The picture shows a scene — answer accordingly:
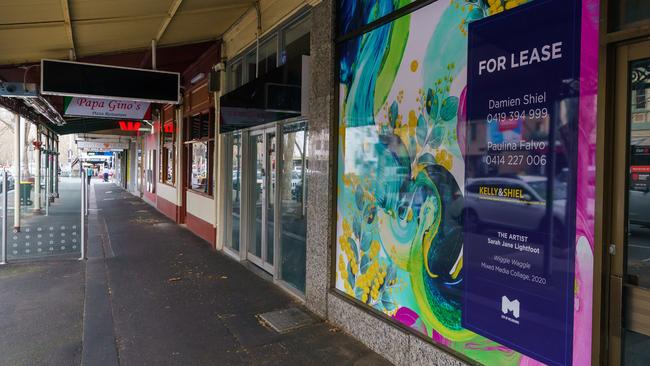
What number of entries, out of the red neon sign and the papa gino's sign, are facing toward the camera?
2

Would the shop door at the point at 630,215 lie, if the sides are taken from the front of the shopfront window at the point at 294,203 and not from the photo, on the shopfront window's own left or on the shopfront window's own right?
on the shopfront window's own left

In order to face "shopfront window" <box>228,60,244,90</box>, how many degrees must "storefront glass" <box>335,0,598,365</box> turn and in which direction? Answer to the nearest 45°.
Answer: approximately 90° to its right

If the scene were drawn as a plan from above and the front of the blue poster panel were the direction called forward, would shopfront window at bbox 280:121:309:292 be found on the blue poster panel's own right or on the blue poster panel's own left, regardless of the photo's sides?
on the blue poster panel's own right

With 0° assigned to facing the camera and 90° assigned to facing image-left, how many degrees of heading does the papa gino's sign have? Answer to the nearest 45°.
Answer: approximately 0°

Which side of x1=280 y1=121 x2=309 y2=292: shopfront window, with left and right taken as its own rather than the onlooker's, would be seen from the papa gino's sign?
right

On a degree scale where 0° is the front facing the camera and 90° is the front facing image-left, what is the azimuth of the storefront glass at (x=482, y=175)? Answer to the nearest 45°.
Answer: approximately 45°

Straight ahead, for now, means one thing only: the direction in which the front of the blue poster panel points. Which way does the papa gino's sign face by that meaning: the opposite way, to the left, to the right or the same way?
to the left

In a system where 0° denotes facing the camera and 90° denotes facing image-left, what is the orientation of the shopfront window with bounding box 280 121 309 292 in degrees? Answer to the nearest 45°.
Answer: approximately 45°

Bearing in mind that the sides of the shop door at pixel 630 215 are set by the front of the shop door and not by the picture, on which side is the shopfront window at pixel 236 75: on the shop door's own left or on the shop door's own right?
on the shop door's own right
